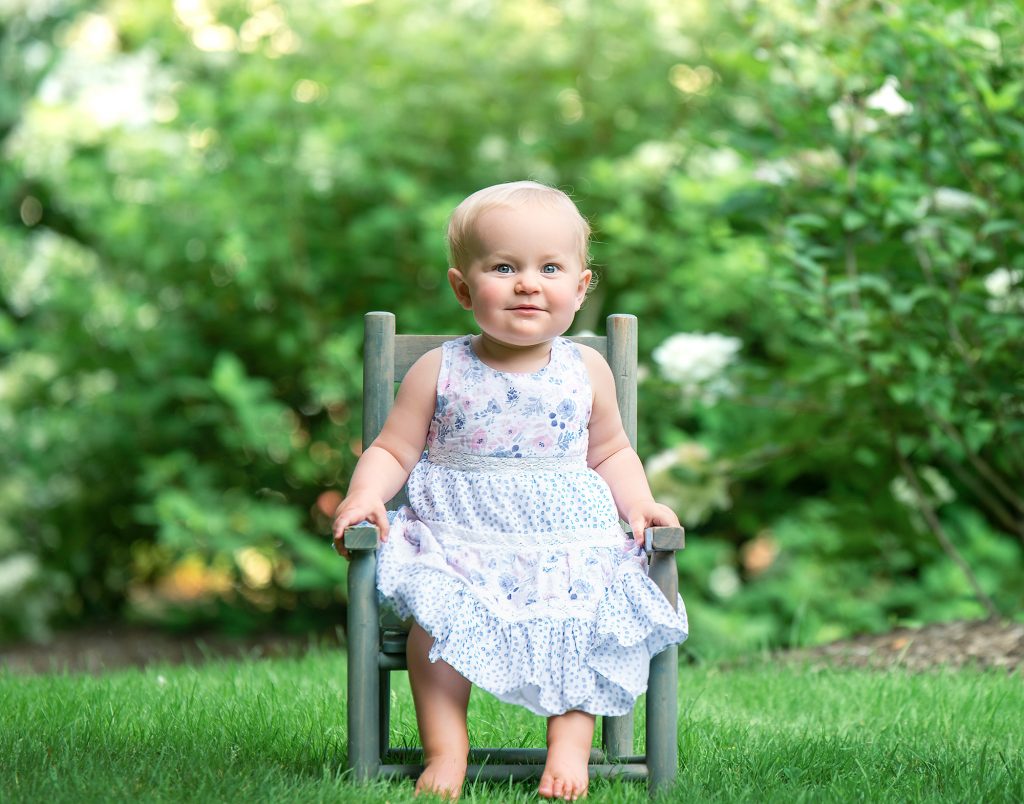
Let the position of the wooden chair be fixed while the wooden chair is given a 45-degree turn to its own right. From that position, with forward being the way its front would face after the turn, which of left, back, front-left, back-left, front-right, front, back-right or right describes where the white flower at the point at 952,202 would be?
back

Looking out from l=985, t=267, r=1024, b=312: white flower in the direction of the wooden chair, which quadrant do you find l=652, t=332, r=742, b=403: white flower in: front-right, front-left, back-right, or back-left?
front-right

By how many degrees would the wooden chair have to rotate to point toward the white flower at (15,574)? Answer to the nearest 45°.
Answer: approximately 135° to its right

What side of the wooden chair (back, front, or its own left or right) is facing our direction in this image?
front

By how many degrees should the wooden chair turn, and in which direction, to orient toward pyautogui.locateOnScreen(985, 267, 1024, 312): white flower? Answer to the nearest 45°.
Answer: approximately 135° to its left

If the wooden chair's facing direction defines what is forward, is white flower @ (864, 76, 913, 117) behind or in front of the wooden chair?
behind
